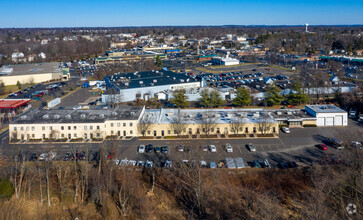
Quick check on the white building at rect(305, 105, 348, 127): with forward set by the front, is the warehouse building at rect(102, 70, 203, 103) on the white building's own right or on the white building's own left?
on the white building's own right

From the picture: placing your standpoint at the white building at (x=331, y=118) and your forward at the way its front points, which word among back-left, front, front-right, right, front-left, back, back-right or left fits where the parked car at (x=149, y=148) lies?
front-right

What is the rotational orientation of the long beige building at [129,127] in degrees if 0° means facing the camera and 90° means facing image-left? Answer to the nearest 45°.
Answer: approximately 0°

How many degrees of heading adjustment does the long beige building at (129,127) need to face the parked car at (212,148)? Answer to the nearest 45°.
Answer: approximately 45° to its left

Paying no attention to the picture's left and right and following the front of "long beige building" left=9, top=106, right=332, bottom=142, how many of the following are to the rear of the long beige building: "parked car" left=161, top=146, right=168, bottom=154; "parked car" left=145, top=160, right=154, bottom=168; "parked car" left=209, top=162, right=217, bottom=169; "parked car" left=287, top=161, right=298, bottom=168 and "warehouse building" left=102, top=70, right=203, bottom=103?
1

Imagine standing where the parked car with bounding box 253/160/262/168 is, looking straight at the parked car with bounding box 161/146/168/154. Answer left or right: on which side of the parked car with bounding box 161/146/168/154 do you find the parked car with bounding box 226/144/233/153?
right

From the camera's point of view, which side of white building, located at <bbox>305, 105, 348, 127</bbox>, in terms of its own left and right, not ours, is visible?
front

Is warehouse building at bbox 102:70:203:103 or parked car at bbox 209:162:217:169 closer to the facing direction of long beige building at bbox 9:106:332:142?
the parked car

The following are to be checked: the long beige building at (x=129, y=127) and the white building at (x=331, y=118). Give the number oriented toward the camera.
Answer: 2

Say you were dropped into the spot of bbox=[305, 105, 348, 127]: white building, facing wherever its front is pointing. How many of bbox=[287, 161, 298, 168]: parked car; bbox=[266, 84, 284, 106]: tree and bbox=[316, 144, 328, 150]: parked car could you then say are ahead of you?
2

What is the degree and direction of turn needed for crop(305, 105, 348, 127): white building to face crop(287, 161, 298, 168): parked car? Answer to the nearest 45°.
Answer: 0° — it already faces it

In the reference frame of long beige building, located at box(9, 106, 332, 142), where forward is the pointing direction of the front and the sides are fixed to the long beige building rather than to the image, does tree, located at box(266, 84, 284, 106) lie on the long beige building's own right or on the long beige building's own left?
on the long beige building's own left

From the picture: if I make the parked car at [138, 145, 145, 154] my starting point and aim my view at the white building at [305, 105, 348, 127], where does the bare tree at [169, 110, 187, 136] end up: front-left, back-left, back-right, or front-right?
front-left

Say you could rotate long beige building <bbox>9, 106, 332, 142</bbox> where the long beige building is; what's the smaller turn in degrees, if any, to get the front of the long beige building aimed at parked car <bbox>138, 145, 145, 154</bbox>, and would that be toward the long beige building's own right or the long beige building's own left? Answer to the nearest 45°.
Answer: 0° — it already faces it
